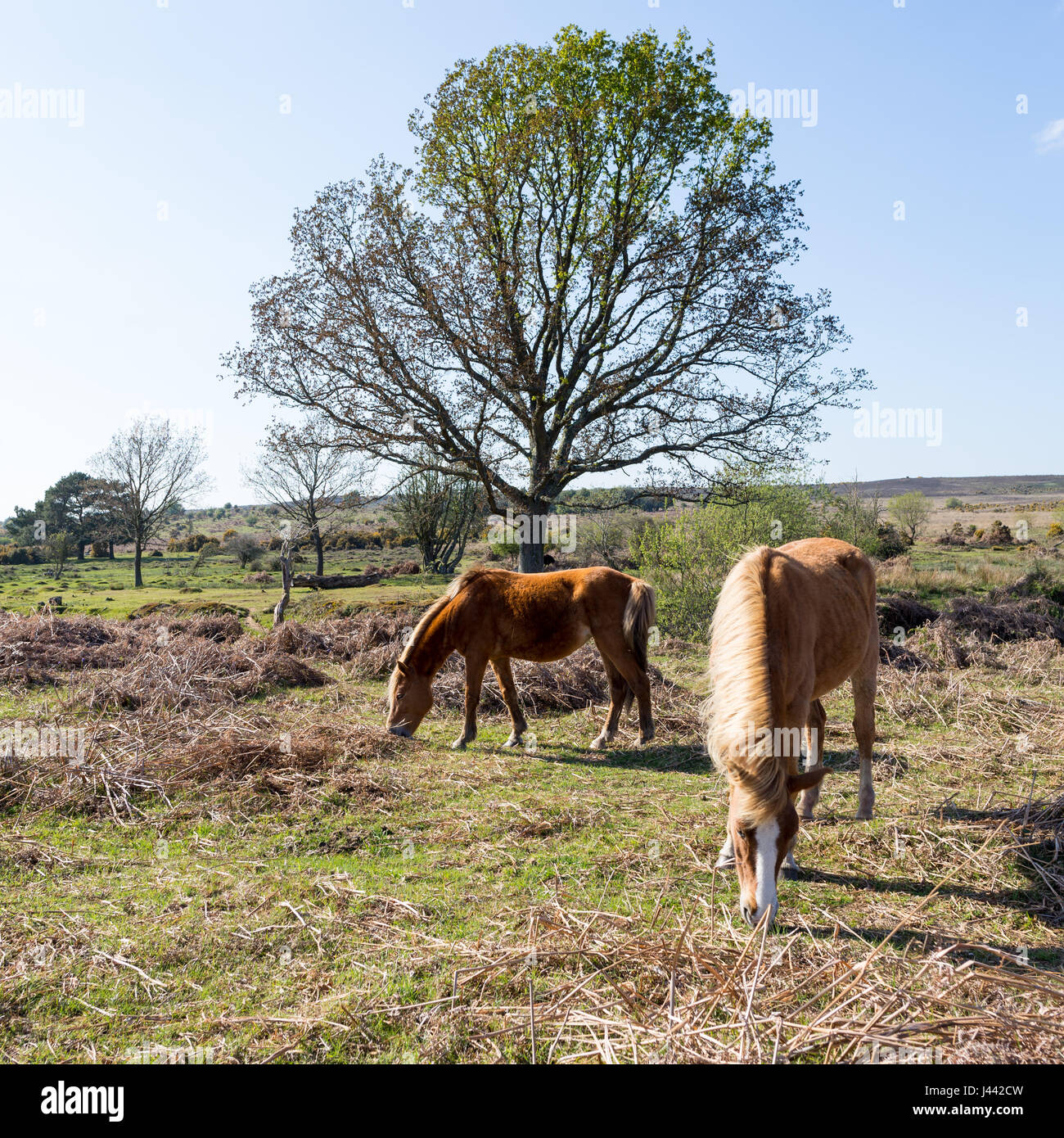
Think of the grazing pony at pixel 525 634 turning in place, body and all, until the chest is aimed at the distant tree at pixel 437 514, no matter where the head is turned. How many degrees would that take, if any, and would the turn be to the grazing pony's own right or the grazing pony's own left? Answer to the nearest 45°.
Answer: approximately 90° to the grazing pony's own right

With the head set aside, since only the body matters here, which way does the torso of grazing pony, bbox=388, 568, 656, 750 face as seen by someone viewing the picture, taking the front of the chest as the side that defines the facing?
to the viewer's left

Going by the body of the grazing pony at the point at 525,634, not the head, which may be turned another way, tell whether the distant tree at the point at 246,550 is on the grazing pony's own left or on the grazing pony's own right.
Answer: on the grazing pony's own right

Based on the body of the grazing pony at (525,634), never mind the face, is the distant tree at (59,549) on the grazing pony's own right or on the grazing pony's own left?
on the grazing pony's own right

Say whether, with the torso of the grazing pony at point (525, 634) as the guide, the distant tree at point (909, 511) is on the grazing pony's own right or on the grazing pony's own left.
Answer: on the grazing pony's own right
